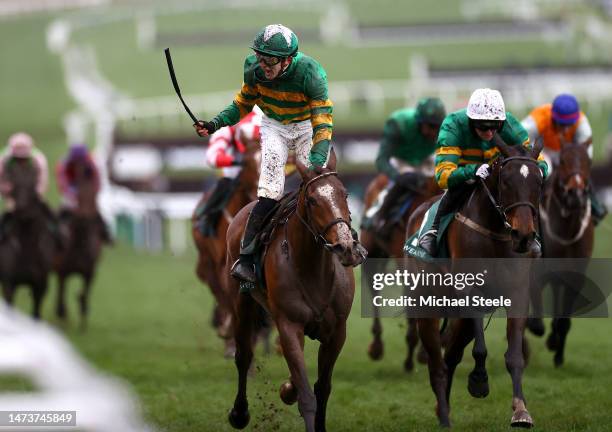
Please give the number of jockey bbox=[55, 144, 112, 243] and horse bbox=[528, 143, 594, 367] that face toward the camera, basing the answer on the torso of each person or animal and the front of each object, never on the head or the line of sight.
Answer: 2

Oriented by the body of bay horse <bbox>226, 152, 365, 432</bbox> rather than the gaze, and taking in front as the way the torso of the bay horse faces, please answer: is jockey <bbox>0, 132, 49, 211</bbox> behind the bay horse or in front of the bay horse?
behind

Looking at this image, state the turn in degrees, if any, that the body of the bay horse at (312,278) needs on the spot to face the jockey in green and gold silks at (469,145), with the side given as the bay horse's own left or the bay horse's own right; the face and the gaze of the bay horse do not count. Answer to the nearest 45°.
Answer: approximately 90° to the bay horse's own left

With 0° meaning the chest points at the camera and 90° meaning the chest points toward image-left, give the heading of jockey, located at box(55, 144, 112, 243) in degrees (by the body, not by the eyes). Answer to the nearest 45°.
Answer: approximately 0°

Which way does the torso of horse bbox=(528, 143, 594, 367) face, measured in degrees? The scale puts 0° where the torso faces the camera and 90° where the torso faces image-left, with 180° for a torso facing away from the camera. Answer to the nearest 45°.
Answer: approximately 0°

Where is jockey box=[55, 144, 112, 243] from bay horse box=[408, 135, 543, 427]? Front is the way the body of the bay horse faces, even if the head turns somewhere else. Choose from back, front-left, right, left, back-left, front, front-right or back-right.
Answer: back
